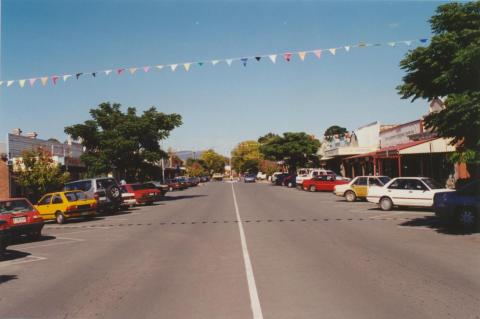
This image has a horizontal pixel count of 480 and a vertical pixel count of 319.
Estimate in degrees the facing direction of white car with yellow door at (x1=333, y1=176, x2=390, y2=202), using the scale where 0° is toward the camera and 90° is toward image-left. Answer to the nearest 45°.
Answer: approximately 315°

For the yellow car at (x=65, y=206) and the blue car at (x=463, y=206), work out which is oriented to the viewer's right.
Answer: the blue car

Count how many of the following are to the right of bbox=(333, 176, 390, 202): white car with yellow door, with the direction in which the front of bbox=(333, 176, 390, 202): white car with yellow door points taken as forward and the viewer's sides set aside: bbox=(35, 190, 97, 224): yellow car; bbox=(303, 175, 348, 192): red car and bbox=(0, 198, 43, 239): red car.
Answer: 2

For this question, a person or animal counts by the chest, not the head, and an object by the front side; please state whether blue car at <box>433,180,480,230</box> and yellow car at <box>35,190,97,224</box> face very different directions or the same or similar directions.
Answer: very different directions

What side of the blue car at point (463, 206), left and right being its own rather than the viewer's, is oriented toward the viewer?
right

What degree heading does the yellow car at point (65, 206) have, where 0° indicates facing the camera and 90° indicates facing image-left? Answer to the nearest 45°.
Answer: approximately 135°

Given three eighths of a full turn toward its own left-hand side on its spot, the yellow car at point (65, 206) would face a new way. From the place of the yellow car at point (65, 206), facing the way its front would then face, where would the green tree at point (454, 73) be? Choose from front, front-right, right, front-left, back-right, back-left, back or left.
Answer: front-left

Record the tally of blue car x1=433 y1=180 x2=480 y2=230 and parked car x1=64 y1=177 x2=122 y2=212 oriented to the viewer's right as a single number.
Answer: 1

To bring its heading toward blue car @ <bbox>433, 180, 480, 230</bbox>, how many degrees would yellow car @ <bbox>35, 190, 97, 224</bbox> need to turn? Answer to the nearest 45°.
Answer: approximately 180°

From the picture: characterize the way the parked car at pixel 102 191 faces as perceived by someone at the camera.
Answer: facing away from the viewer and to the left of the viewer

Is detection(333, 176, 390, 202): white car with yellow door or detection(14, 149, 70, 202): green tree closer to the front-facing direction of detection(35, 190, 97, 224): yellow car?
the green tree

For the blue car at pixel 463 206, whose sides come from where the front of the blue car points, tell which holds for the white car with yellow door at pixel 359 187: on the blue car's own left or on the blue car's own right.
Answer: on the blue car's own left
